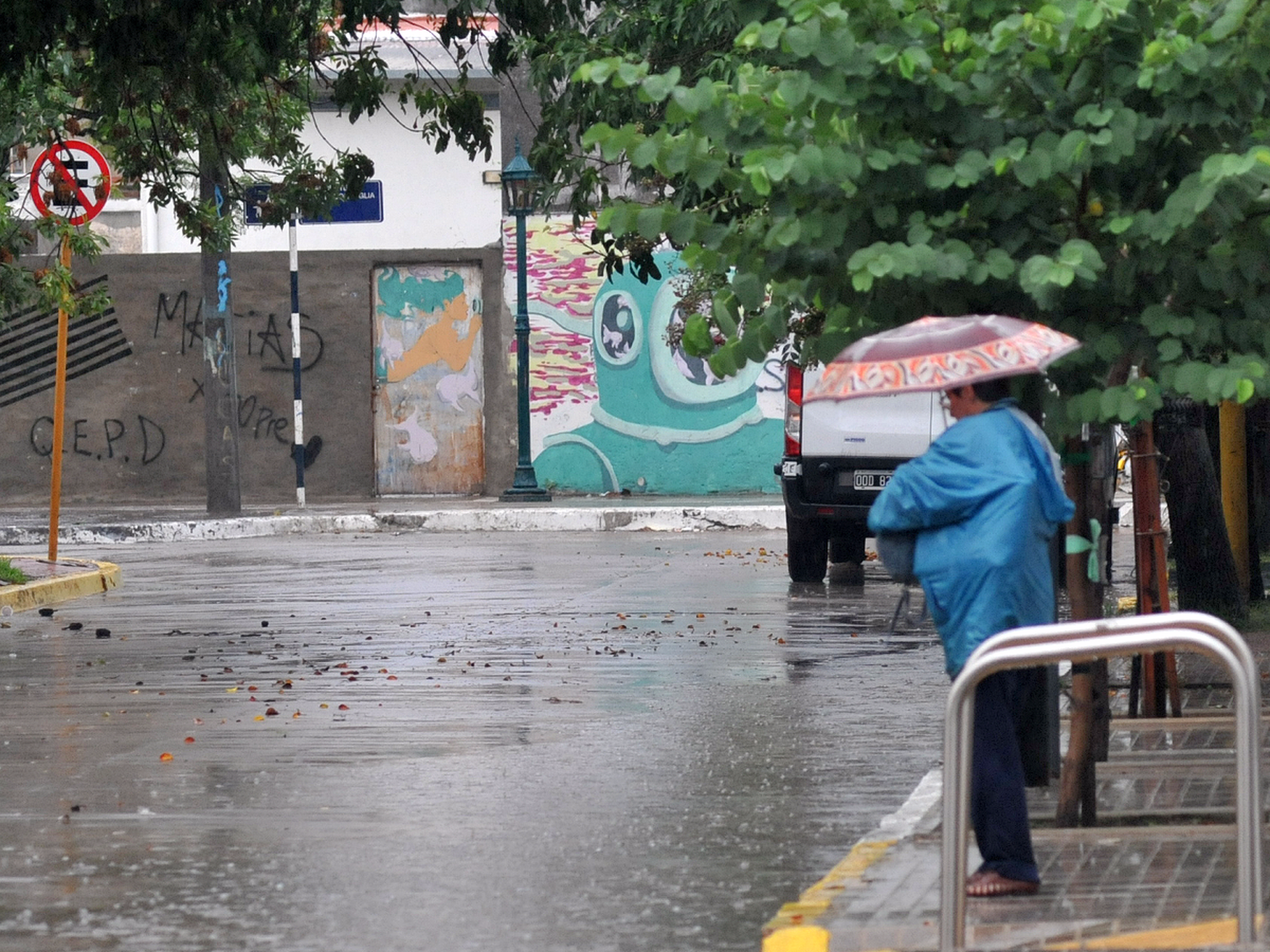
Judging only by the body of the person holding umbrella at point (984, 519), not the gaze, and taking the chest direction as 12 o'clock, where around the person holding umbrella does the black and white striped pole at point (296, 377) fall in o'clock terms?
The black and white striped pole is roughly at 2 o'clock from the person holding umbrella.

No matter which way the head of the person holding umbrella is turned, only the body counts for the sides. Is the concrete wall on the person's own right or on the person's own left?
on the person's own right

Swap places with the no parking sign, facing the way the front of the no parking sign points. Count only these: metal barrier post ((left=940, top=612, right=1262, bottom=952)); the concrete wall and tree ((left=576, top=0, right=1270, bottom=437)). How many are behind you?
1

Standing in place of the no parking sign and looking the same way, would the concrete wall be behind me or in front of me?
behind

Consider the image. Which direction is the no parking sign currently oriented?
toward the camera

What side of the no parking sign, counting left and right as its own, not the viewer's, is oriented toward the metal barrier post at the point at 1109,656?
front

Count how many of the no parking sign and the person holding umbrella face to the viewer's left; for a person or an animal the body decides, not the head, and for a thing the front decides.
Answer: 1

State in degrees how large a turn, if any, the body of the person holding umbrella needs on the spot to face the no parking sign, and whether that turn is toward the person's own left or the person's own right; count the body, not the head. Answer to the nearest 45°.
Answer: approximately 45° to the person's own right

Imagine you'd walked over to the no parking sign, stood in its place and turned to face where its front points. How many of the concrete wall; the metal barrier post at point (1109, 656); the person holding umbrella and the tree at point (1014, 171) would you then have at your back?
1

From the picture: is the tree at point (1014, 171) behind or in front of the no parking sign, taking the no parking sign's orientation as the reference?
in front

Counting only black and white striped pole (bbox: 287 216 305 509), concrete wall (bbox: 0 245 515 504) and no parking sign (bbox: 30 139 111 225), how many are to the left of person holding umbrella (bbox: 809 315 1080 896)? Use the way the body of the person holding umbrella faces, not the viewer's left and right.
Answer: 0

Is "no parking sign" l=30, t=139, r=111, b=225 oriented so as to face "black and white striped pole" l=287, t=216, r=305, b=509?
no

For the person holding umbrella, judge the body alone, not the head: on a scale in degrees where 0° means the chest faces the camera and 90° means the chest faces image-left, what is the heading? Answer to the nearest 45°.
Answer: approximately 90°
